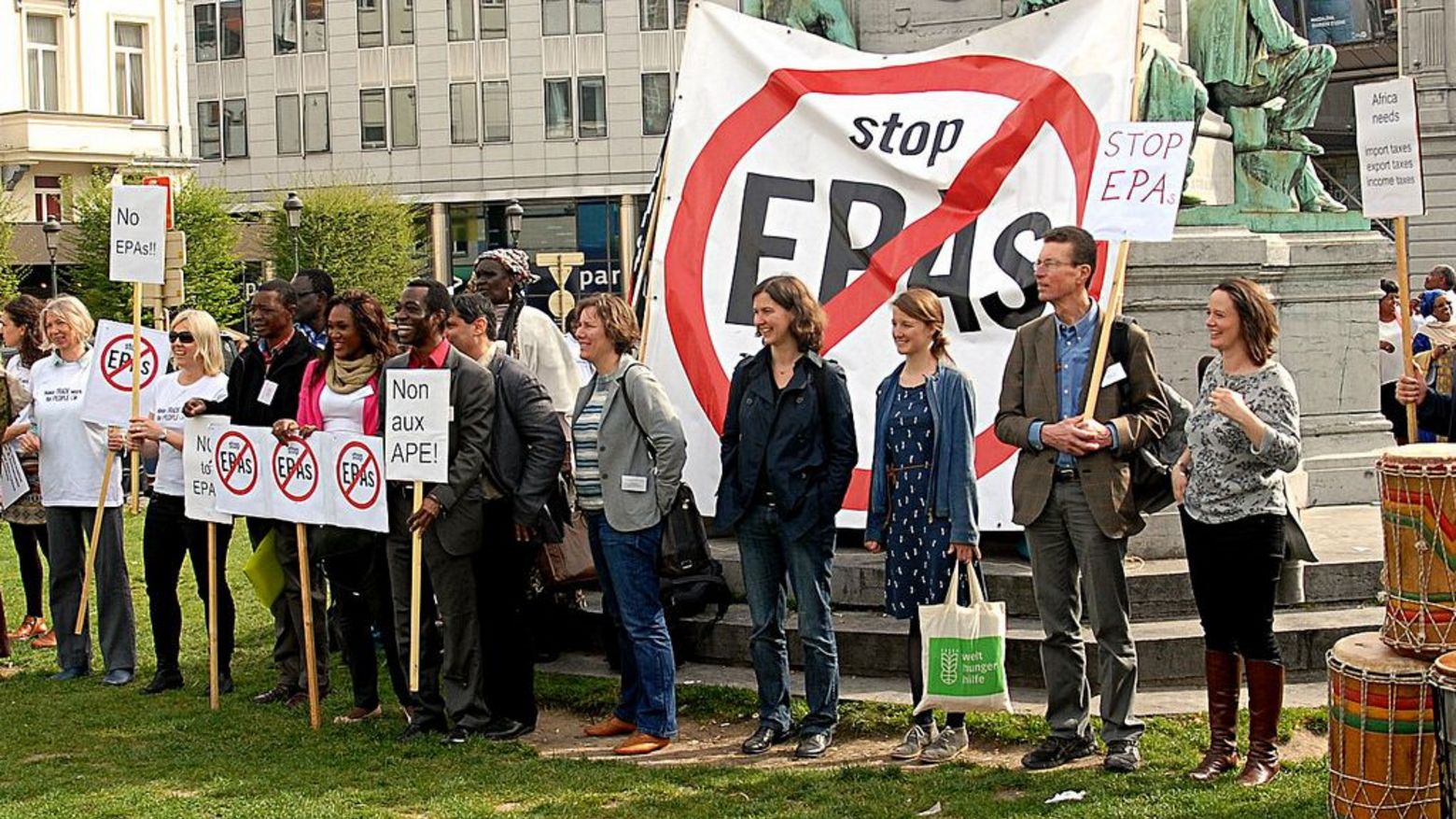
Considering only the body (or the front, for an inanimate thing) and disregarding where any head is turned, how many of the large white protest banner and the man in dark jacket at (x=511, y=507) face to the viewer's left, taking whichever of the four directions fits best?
1

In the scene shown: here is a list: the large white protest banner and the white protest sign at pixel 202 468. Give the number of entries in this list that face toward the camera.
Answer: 2

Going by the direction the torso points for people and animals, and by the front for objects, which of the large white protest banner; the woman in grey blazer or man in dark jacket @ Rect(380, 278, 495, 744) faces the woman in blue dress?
the large white protest banner

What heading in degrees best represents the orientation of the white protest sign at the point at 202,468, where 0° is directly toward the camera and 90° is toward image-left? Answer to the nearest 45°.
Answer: approximately 0°

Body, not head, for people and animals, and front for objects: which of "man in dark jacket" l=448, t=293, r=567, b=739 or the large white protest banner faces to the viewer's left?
the man in dark jacket

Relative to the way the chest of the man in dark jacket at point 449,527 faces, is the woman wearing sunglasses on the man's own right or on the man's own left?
on the man's own right

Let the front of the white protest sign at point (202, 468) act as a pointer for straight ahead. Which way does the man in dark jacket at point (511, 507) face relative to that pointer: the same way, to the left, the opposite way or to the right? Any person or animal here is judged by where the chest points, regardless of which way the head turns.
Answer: to the right

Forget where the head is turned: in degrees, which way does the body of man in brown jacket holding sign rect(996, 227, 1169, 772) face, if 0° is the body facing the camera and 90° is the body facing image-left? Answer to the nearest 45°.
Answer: approximately 45°
